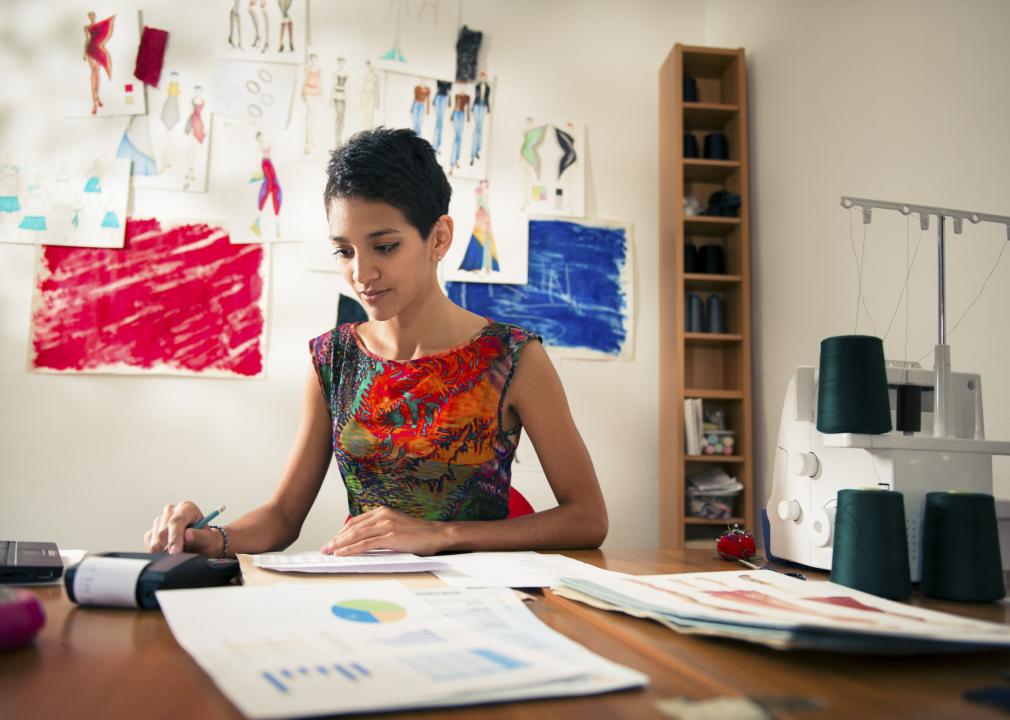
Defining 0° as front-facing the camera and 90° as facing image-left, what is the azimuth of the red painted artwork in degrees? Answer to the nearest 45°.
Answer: approximately 0°

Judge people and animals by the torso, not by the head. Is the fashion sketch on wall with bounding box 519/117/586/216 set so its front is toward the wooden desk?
yes

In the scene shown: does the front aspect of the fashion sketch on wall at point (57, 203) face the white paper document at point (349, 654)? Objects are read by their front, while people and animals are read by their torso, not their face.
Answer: yes

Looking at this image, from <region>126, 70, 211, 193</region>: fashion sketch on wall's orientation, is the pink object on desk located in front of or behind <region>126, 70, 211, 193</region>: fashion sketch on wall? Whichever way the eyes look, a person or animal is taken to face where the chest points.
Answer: in front

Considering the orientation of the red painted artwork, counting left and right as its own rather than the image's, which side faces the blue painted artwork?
left

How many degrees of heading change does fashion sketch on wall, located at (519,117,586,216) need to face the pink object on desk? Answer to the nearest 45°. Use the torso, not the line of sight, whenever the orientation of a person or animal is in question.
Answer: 0° — it already faces it
